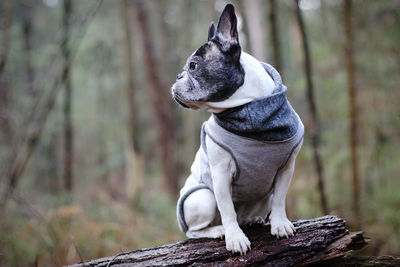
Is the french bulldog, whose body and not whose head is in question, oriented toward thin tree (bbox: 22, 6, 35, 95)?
no

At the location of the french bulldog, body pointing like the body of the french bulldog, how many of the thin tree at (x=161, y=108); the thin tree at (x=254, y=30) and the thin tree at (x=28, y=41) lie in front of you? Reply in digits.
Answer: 0

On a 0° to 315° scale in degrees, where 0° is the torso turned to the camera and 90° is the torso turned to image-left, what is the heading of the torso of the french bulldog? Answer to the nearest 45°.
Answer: approximately 315°

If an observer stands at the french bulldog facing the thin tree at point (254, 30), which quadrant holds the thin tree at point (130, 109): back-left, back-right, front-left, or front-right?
front-left

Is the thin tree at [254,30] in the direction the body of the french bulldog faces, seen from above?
no

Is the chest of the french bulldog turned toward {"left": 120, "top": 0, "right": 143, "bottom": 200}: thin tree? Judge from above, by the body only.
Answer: no

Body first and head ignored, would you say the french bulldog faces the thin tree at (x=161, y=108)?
no

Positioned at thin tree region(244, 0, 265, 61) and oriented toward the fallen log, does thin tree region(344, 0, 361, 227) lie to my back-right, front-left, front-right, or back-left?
front-left
